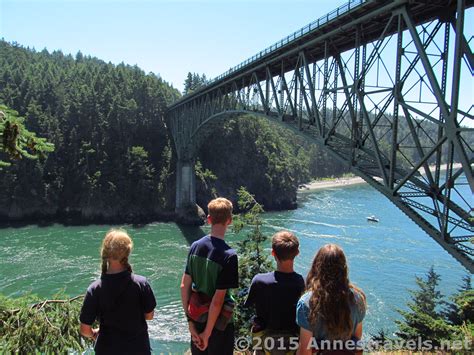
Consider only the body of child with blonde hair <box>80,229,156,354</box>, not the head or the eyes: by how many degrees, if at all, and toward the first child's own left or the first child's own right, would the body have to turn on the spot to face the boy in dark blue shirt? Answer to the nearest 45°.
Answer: approximately 90° to the first child's own right

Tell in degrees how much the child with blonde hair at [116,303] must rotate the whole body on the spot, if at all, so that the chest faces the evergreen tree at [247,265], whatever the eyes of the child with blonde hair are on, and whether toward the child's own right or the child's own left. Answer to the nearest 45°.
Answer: approximately 45° to the child's own right

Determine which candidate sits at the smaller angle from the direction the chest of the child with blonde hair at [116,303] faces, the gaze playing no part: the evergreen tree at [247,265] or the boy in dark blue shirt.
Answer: the evergreen tree

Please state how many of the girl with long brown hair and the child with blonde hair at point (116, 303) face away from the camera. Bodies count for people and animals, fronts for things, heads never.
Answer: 2

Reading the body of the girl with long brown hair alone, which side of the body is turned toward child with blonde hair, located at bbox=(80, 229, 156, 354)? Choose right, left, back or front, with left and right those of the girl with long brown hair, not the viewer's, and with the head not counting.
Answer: left

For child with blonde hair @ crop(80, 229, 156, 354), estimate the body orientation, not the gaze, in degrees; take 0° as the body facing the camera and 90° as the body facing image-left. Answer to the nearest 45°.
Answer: approximately 180°

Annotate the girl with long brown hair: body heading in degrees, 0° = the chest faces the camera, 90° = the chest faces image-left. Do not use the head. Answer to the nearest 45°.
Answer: approximately 180°

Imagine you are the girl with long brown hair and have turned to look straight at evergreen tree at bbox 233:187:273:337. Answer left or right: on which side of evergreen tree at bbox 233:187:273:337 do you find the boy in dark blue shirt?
left

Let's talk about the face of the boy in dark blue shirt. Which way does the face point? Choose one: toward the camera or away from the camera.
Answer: away from the camera

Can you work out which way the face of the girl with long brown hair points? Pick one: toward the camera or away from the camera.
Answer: away from the camera

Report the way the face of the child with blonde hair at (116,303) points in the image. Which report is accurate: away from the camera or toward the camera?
away from the camera

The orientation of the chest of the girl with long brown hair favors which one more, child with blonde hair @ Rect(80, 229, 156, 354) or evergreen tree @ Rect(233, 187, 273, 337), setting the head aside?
the evergreen tree

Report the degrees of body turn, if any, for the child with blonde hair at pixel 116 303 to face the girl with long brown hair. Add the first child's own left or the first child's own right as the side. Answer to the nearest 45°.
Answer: approximately 135° to the first child's own right
